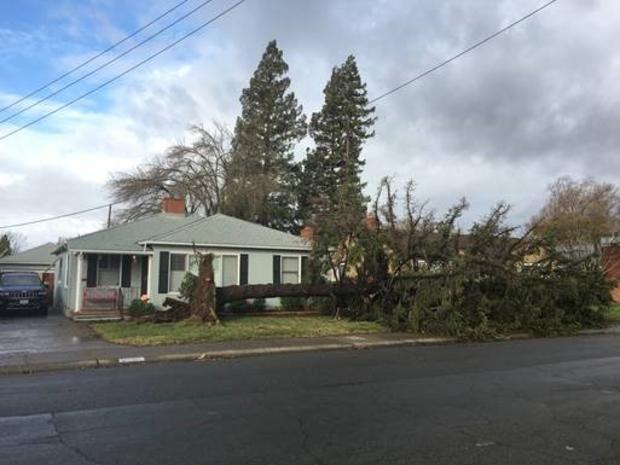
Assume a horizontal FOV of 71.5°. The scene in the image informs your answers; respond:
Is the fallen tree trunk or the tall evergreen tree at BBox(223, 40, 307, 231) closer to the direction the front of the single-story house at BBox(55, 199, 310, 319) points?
the fallen tree trunk

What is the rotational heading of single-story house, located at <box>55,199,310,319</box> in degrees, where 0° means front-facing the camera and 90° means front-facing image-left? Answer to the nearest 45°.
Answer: approximately 315°

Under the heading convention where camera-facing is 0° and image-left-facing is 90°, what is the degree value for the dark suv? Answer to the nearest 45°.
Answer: approximately 0°

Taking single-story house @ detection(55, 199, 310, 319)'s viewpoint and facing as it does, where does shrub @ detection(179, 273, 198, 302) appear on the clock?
The shrub is roughly at 1 o'clock from the single-story house.

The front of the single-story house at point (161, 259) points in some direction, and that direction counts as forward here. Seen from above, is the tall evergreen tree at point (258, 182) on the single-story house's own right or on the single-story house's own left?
on the single-story house's own left

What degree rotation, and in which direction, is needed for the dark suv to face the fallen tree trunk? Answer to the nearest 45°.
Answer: approximately 45° to its left

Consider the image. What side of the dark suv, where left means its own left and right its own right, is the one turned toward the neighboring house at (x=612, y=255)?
left

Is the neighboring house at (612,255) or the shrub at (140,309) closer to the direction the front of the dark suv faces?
the shrub
